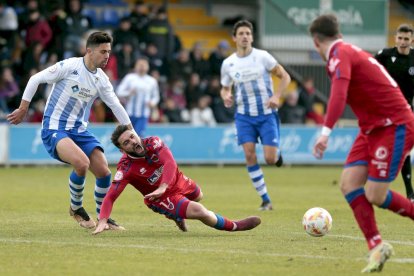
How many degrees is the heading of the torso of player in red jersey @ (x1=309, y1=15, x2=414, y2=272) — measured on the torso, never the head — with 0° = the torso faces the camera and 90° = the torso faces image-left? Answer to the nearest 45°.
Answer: approximately 135°

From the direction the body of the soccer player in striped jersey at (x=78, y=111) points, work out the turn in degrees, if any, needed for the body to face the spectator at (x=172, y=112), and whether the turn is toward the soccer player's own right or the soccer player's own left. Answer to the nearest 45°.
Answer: approximately 135° to the soccer player's own left

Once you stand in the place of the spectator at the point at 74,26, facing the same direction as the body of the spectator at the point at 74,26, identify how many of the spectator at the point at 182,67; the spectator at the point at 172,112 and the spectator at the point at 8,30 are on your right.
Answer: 1

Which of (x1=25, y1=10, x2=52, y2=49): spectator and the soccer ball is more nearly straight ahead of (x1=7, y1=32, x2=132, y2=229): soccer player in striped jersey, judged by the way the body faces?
the soccer ball

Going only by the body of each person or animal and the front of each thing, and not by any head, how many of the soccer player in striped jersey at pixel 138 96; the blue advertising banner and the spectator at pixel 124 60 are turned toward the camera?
3

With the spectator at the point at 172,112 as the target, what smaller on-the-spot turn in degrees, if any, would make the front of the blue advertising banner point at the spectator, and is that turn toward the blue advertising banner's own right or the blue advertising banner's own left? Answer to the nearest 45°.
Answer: approximately 135° to the blue advertising banner's own right

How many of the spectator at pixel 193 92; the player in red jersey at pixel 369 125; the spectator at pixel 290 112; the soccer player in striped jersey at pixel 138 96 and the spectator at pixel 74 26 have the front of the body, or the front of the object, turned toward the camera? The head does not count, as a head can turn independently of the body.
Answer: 4

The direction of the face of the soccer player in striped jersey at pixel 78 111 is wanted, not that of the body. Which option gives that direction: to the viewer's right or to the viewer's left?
to the viewer's right

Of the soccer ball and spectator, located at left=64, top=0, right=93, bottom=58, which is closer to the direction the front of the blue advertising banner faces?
the soccer ball

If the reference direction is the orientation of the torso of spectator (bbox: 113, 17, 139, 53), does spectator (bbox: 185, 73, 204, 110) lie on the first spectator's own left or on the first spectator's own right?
on the first spectator's own left

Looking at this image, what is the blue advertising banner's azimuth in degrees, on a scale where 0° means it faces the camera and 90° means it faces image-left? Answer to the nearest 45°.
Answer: approximately 0°

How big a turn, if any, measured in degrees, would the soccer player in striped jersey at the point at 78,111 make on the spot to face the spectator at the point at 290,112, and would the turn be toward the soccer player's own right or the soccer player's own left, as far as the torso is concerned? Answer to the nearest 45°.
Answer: approximately 90° to the soccer player's own left

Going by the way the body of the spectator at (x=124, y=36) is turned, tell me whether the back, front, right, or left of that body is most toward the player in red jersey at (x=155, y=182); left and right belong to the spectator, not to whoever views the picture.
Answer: front

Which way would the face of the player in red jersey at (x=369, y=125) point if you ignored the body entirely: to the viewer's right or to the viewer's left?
to the viewer's left

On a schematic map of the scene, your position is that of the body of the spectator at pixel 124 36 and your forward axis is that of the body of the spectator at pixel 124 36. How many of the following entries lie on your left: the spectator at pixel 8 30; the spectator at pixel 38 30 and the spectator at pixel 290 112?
1
